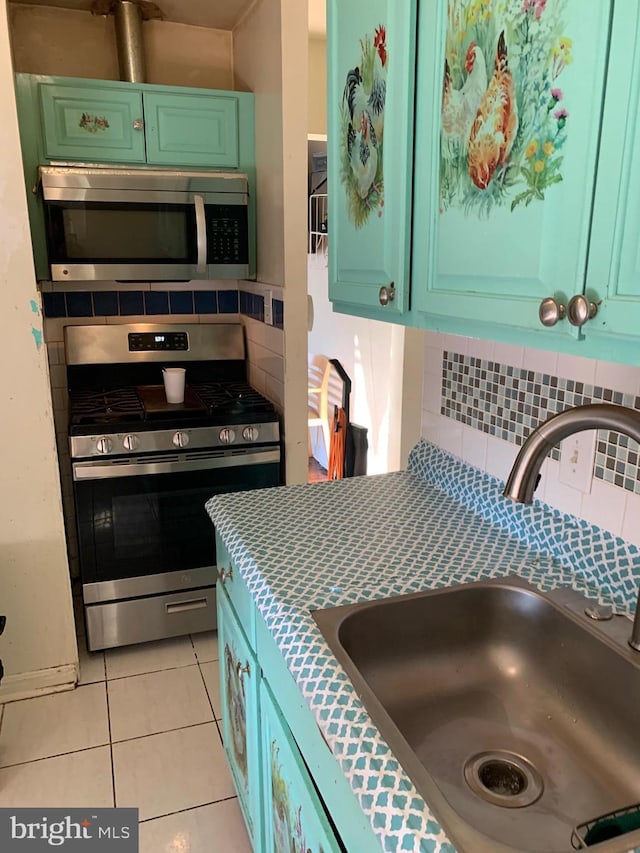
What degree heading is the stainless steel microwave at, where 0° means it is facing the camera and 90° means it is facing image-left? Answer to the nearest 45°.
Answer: approximately 0°

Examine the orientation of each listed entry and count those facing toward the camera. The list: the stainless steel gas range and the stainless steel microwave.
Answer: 2

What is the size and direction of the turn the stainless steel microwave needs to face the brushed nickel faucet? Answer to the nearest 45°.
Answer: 0° — it already faces it

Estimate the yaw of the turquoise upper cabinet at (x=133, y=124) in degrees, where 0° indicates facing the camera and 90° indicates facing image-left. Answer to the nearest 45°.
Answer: approximately 0°

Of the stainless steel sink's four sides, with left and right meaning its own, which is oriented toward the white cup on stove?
right

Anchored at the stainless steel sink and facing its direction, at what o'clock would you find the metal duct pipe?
The metal duct pipe is roughly at 3 o'clock from the stainless steel sink.

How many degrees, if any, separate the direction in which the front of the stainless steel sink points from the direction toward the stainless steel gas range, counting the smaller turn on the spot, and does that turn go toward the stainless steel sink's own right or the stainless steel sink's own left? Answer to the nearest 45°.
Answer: approximately 90° to the stainless steel sink's own right
